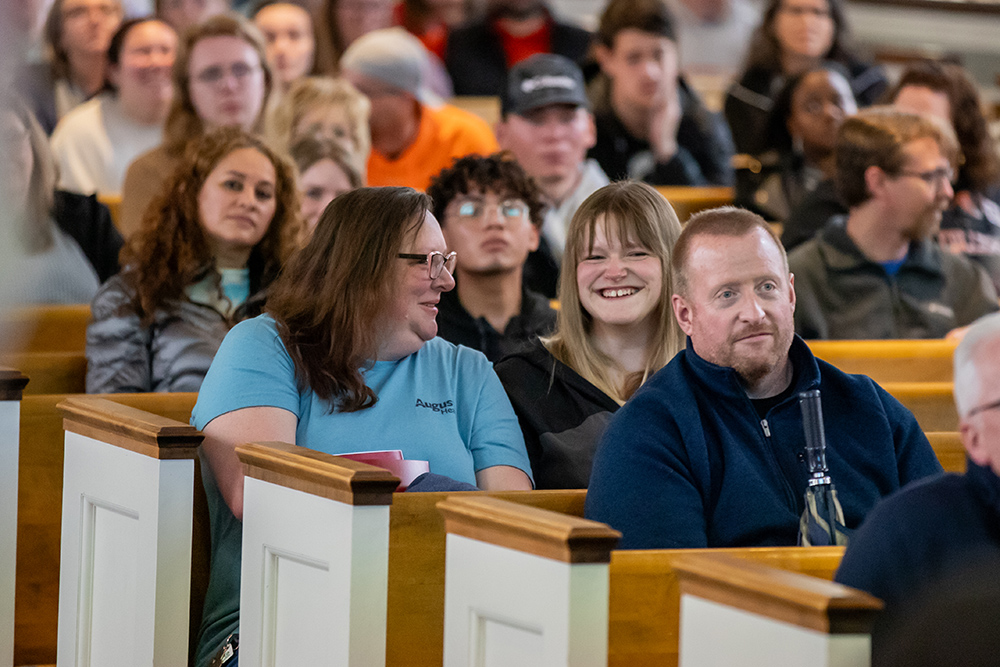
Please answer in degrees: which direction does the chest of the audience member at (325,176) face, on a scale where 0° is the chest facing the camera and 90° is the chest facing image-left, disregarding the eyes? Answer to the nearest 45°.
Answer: approximately 0°

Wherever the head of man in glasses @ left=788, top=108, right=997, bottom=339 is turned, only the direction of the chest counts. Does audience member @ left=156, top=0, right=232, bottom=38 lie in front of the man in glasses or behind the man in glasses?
behind

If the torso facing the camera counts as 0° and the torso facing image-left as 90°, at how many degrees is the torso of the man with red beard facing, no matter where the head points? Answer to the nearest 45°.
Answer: approximately 315°

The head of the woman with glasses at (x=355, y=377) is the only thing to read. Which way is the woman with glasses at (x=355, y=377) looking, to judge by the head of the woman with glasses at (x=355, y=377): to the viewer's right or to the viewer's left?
to the viewer's right

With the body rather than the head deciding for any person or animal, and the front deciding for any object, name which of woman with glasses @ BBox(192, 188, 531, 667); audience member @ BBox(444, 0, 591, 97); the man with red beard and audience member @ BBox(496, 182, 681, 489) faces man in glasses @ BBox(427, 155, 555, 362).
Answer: audience member @ BBox(444, 0, 591, 97)

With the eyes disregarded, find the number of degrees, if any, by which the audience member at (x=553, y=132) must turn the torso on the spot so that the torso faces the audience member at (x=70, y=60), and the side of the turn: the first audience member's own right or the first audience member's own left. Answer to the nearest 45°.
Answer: approximately 90° to the first audience member's own right

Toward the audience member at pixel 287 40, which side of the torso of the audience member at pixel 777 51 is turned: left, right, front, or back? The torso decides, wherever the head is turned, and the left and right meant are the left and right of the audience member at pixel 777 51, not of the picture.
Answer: right

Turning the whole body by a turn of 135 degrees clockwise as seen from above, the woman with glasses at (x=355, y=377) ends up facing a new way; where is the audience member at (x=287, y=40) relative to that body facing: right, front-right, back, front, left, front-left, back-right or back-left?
right

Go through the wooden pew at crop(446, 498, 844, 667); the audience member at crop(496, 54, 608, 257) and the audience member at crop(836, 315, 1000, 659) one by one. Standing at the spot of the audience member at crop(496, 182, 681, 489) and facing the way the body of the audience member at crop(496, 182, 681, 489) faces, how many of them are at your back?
1
